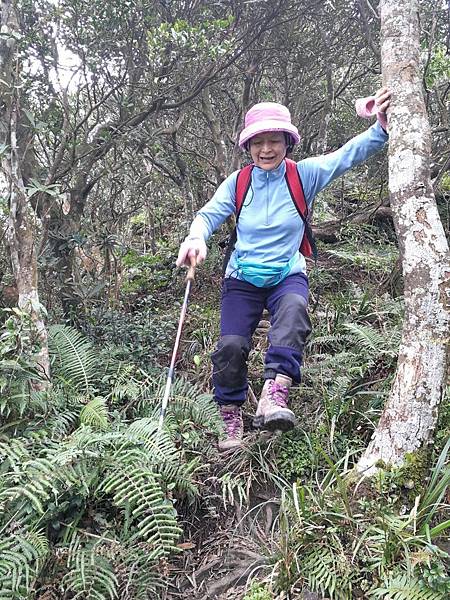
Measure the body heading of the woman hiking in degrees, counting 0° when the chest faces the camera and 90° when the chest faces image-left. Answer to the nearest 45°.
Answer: approximately 0°

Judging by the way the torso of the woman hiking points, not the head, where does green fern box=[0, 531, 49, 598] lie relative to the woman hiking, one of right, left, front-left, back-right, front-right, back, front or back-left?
front-right

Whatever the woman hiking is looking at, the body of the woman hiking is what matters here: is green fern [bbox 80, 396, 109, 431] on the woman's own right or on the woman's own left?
on the woman's own right

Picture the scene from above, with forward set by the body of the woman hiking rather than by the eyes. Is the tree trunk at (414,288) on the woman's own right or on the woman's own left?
on the woman's own left

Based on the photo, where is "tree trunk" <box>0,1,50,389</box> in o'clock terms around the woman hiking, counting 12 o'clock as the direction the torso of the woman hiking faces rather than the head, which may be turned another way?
The tree trunk is roughly at 3 o'clock from the woman hiking.
